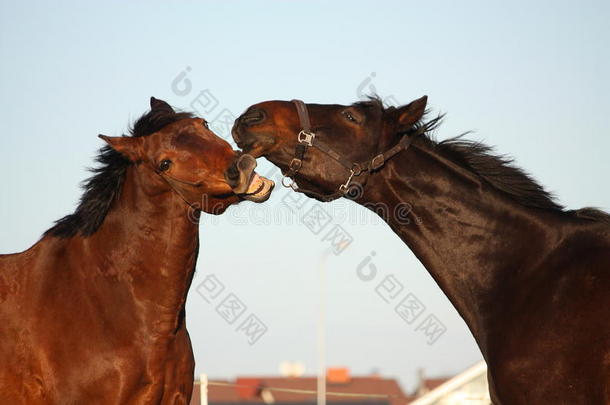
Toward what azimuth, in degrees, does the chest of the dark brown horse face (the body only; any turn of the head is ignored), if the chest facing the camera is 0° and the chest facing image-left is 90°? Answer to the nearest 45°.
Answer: approximately 90°

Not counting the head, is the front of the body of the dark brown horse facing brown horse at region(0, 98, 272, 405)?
yes
